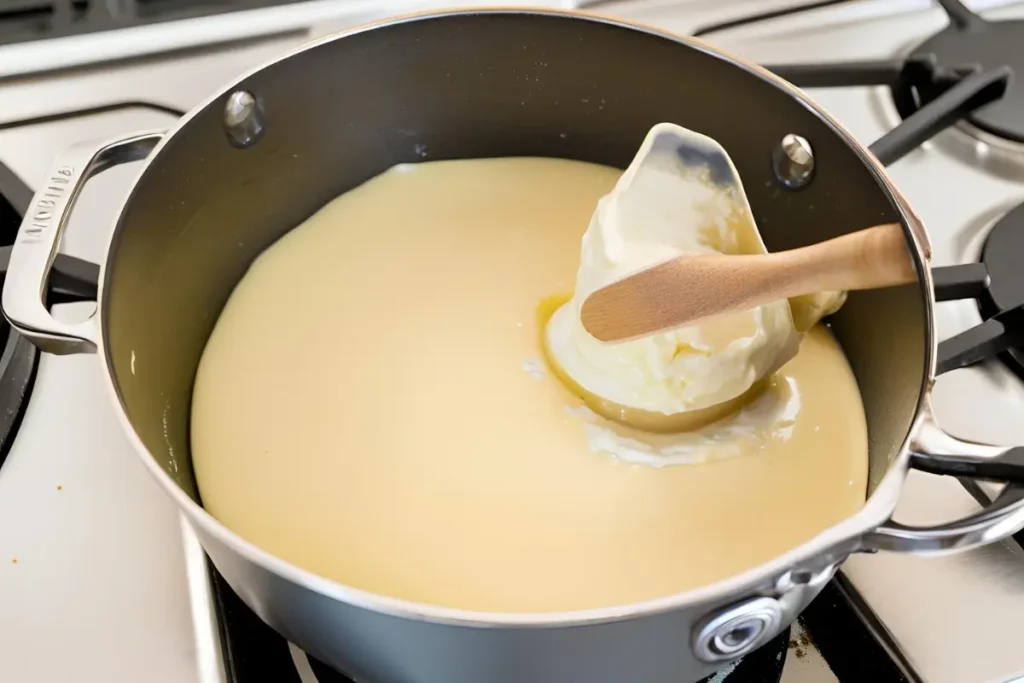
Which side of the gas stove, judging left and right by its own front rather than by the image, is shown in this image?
front
